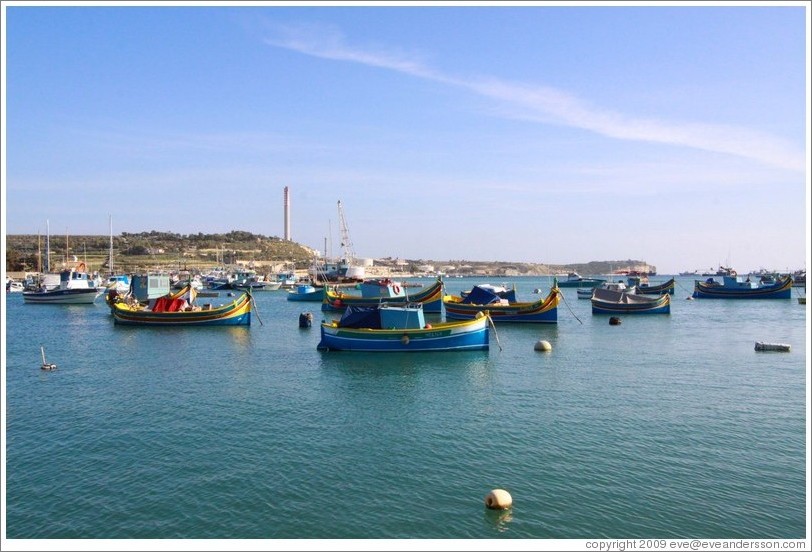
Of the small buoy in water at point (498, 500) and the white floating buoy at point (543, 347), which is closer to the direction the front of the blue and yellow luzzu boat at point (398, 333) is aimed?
the white floating buoy

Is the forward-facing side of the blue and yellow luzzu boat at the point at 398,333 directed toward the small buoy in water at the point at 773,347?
yes

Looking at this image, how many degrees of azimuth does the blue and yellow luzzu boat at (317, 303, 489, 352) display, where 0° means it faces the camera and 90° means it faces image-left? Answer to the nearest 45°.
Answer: approximately 270°

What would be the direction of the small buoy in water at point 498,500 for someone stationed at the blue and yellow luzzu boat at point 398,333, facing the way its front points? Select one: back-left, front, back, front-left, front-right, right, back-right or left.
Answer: right

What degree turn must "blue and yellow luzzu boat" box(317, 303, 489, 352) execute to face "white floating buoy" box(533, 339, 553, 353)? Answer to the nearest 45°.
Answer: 0° — it already faces it
